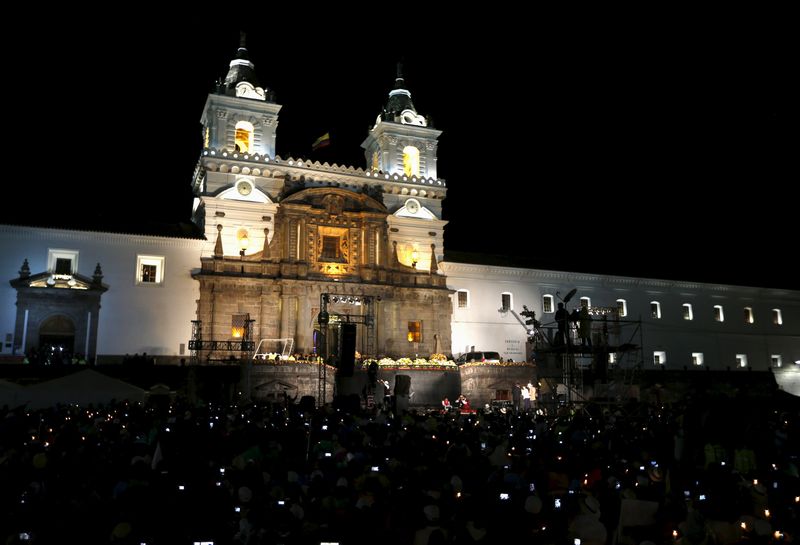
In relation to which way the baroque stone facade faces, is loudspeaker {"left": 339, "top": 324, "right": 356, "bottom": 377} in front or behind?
in front

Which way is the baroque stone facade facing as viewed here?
toward the camera

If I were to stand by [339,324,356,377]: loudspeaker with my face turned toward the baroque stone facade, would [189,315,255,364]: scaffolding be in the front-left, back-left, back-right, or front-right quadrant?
front-left

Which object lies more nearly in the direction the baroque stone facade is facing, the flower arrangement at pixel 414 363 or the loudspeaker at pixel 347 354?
the loudspeaker

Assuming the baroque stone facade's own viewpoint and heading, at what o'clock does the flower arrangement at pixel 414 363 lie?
The flower arrangement is roughly at 10 o'clock from the baroque stone facade.
